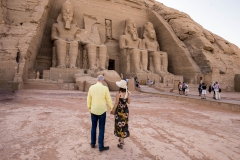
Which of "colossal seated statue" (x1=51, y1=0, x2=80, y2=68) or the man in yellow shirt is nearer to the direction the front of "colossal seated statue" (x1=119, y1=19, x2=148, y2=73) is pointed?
the man in yellow shirt

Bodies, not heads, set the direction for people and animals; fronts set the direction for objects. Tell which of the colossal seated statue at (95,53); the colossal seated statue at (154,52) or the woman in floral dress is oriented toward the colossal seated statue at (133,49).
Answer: the woman in floral dress

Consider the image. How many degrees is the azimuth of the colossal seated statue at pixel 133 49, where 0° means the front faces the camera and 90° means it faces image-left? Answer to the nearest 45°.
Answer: approximately 315°

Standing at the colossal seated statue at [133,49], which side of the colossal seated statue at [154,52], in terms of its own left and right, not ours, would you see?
right

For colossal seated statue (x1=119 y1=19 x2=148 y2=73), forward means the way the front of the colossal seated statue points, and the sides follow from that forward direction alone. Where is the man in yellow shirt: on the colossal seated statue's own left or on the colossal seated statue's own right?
on the colossal seated statue's own right

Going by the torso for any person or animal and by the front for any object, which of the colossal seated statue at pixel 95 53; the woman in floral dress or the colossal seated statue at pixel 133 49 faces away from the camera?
the woman in floral dress

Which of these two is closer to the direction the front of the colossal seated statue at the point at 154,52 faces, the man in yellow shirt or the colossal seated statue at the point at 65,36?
the man in yellow shirt

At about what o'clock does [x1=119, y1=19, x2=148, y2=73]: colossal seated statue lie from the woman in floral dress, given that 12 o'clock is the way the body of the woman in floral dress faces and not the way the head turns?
The colossal seated statue is roughly at 12 o'clock from the woman in floral dress.

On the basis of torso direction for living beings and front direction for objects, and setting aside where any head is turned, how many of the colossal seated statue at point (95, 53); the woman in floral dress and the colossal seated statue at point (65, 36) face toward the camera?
2

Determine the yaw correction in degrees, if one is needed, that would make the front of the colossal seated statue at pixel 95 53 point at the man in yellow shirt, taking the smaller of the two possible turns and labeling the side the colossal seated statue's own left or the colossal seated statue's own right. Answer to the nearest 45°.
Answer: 0° — it already faces them

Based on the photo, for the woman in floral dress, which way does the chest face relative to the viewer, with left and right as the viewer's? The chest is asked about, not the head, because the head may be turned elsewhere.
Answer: facing away from the viewer

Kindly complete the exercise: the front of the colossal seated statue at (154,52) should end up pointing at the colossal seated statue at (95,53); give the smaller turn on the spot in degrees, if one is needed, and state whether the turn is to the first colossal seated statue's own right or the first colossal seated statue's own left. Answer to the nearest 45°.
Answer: approximately 90° to the first colossal seated statue's own right

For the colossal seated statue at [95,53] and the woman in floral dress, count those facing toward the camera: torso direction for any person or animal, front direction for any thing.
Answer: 1

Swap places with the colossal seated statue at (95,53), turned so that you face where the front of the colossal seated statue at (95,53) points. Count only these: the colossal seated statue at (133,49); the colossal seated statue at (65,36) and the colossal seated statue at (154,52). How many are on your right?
1

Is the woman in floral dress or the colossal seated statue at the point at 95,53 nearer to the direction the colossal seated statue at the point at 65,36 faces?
the woman in floral dress
